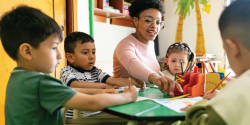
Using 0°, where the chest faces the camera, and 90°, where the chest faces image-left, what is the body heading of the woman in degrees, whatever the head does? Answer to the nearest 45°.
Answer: approximately 315°

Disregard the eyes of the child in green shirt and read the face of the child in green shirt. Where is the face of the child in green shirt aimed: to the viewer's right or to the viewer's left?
to the viewer's right

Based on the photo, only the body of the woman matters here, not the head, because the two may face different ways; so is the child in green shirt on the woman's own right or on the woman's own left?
on the woman's own right
